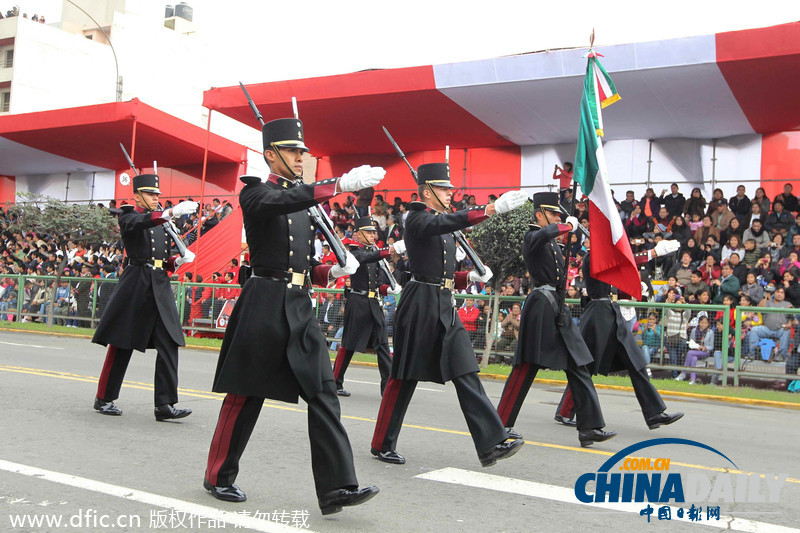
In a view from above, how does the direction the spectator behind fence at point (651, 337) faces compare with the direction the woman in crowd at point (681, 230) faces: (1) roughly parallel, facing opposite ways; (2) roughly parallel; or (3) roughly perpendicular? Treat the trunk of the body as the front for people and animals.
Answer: roughly parallel

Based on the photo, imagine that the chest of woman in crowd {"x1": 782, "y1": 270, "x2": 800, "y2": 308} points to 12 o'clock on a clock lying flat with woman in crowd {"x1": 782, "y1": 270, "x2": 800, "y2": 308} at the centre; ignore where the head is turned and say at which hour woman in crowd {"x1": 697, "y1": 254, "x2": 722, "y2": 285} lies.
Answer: woman in crowd {"x1": 697, "y1": 254, "x2": 722, "y2": 285} is roughly at 3 o'clock from woman in crowd {"x1": 782, "y1": 270, "x2": 800, "y2": 308}.

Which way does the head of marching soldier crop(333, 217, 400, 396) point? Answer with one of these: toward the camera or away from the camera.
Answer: toward the camera

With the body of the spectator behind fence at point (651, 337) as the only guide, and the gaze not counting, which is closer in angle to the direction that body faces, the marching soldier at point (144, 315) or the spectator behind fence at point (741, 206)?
the marching soldier

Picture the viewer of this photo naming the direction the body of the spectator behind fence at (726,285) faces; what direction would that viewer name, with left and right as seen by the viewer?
facing the viewer and to the left of the viewer

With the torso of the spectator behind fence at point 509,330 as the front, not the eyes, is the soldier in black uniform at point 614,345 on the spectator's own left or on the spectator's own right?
on the spectator's own left

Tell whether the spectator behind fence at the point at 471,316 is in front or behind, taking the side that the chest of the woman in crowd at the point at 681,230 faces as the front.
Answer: in front

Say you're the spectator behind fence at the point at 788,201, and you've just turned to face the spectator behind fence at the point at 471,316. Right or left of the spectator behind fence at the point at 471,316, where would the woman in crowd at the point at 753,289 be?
left

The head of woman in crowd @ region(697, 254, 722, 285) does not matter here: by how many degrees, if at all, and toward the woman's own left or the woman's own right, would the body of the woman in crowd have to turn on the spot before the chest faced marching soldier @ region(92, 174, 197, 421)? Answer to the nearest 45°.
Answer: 0° — they already face them

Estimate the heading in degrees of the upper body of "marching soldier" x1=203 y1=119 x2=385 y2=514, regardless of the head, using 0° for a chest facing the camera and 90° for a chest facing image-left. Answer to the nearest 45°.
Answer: approximately 315°

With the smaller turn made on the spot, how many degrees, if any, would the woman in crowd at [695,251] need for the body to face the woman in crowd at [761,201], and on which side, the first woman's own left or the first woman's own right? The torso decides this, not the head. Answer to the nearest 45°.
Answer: approximately 180°

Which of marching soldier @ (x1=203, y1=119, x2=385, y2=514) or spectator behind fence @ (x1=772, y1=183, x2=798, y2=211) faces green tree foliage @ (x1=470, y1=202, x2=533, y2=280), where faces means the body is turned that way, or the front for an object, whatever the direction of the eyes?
the spectator behind fence

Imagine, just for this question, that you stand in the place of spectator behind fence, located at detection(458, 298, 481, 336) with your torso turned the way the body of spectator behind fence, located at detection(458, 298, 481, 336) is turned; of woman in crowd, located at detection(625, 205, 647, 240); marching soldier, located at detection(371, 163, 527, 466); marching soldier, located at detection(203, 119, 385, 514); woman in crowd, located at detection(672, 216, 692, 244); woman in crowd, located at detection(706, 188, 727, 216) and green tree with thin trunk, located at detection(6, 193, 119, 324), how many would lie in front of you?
2

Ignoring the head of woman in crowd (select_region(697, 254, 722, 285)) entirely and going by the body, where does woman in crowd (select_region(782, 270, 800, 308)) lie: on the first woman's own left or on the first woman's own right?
on the first woman's own left

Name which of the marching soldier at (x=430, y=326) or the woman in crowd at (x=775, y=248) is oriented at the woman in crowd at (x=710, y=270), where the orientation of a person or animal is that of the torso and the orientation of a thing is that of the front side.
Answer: the woman in crowd at (x=775, y=248)

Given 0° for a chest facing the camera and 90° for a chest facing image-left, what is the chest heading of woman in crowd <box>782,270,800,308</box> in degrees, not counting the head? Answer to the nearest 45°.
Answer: approximately 45°

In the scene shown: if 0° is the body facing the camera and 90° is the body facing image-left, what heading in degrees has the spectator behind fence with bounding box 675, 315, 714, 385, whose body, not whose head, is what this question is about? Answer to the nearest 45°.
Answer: approximately 45°
